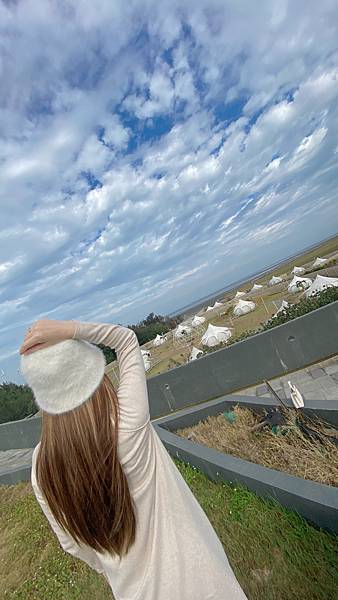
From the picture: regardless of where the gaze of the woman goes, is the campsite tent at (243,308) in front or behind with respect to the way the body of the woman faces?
in front

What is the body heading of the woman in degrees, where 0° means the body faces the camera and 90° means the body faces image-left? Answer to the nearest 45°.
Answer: approximately 180°

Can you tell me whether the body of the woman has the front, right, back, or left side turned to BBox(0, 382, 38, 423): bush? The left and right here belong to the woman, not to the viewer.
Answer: front

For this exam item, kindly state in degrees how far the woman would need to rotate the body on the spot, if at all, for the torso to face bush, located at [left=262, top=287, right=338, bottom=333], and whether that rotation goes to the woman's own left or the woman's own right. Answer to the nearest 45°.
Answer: approximately 45° to the woman's own right

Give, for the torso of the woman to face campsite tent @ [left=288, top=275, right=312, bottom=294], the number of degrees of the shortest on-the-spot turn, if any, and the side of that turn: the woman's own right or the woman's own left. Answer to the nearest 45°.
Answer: approximately 45° to the woman's own right

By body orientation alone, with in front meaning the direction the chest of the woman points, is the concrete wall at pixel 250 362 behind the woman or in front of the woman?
in front

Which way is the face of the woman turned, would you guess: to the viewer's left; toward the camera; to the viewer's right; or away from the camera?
away from the camera
